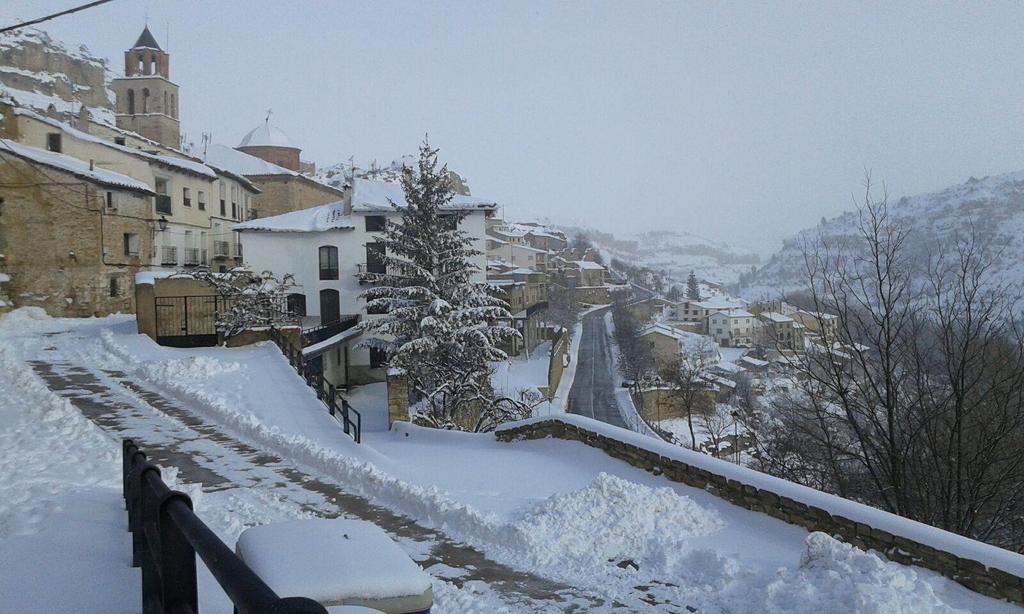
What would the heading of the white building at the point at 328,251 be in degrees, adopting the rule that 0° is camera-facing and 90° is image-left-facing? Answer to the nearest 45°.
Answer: approximately 0°

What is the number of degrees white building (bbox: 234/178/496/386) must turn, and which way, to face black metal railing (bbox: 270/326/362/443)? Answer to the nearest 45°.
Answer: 0° — it already faces it

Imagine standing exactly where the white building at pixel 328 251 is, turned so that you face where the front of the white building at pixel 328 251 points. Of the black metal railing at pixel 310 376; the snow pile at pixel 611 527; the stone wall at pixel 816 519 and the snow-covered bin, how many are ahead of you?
4

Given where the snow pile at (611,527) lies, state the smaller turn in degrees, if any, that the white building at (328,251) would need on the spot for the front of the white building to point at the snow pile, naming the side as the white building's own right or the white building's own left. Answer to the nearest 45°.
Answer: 0° — it already faces it

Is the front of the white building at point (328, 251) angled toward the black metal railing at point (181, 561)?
yes
